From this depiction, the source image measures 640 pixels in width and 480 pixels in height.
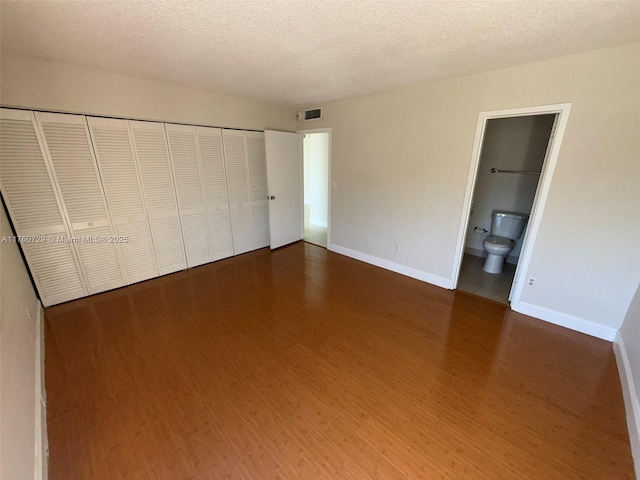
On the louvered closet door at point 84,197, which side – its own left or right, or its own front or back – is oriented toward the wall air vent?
left

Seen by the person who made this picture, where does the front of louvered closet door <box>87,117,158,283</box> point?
facing the viewer

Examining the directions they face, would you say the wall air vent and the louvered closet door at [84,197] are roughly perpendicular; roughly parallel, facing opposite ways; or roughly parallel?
roughly perpendicular

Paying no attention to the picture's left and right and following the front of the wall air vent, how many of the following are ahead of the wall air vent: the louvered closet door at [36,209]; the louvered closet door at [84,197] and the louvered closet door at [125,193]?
3

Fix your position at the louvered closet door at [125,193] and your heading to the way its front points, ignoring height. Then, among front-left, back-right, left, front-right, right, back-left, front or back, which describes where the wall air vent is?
left

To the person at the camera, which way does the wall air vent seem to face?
facing the viewer and to the left of the viewer

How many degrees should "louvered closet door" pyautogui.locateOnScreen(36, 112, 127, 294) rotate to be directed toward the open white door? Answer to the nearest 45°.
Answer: approximately 90° to its left

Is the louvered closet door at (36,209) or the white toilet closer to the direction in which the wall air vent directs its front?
the louvered closet door

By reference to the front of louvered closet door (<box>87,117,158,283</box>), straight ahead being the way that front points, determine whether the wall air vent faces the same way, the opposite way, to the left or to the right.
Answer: to the right

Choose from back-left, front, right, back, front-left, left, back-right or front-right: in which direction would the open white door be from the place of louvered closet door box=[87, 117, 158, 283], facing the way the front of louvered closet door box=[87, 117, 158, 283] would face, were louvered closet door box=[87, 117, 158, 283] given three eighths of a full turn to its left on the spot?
front-right
